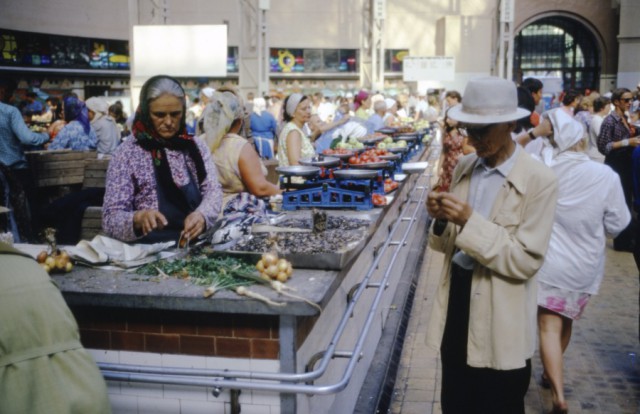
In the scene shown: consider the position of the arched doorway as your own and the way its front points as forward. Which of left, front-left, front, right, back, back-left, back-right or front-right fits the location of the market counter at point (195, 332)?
front

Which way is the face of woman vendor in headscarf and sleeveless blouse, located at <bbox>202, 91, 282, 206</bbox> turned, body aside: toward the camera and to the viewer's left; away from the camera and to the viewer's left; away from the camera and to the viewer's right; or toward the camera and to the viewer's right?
away from the camera and to the viewer's right

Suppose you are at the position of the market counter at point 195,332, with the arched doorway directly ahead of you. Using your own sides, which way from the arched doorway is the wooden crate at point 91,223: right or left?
left

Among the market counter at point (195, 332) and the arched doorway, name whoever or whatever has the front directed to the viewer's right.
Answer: the market counter

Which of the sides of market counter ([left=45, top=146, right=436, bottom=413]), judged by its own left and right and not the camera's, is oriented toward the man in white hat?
front

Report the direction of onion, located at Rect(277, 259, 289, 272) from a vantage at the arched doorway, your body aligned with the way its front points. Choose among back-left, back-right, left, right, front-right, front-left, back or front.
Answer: front

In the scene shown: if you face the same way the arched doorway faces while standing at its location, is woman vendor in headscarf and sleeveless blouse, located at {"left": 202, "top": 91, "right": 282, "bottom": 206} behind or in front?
in front

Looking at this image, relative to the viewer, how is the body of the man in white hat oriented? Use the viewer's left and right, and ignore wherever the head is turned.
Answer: facing the viewer and to the left of the viewer

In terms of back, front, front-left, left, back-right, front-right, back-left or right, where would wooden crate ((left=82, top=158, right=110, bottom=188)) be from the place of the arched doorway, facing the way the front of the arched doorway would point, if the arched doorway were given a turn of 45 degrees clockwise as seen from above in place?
front-left

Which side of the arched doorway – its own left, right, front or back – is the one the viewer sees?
front

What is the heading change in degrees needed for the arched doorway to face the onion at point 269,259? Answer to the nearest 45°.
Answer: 0° — it already faces it

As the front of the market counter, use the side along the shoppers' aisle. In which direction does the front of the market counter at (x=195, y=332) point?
to the viewer's right

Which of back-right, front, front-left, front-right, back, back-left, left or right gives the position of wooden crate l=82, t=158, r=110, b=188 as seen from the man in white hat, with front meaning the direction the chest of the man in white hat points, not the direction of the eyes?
right

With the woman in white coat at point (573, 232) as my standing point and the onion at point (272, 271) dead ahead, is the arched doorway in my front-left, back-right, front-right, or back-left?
back-right

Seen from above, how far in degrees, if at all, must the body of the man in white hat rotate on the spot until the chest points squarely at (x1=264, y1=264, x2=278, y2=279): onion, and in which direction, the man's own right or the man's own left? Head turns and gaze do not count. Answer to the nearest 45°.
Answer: approximately 45° to the man's own right

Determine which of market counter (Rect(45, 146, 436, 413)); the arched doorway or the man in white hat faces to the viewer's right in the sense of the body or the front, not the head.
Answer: the market counter

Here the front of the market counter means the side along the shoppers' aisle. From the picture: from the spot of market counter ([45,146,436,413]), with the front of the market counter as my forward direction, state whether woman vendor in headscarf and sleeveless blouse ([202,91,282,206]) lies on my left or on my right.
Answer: on my left
